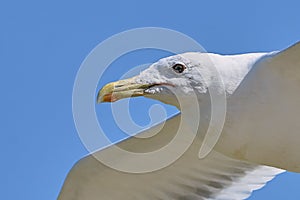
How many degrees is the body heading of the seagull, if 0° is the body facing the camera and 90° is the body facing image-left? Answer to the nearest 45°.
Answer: approximately 90°
